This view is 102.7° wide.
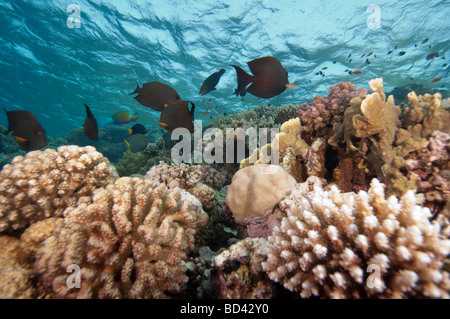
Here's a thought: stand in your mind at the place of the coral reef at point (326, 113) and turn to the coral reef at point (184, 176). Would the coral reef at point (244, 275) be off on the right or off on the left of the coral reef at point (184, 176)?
left

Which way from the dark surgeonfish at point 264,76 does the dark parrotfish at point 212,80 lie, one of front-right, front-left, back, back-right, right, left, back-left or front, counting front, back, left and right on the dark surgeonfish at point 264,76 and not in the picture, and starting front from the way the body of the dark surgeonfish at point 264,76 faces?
back-left

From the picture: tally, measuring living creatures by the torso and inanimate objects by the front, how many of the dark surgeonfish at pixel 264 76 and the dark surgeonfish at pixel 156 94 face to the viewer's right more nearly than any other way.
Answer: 2

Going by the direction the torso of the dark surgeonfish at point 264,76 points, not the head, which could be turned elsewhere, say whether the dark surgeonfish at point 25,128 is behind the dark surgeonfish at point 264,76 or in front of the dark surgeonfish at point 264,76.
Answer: behind

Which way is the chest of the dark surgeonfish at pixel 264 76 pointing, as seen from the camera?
to the viewer's right

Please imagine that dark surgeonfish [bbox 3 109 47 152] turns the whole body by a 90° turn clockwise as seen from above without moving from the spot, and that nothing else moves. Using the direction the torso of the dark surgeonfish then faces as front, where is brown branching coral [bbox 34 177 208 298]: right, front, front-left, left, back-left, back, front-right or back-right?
front

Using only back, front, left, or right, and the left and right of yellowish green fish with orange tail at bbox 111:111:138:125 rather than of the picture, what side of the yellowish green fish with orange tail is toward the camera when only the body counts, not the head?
left

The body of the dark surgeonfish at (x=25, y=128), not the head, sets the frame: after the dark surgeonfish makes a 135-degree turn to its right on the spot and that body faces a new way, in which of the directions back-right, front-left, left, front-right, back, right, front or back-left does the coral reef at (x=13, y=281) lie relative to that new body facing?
front-left

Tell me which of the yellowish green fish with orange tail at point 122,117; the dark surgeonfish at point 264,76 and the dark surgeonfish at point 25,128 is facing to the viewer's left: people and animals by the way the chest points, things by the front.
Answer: the yellowish green fish with orange tail at point 122,117

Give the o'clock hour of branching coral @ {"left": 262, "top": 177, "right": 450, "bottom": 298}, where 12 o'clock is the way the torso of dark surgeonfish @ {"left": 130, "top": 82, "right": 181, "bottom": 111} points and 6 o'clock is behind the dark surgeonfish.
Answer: The branching coral is roughly at 2 o'clock from the dark surgeonfish.

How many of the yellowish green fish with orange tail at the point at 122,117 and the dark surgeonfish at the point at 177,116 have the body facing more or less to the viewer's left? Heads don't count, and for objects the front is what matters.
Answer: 2

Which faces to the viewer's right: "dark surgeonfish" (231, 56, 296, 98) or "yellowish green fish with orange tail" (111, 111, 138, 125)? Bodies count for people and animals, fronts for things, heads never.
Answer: "dark surgeonfish" (231, 56, 296, 98)

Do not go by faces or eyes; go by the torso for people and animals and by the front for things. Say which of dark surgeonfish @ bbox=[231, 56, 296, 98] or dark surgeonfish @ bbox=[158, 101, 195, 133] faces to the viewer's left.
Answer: dark surgeonfish @ bbox=[158, 101, 195, 133]

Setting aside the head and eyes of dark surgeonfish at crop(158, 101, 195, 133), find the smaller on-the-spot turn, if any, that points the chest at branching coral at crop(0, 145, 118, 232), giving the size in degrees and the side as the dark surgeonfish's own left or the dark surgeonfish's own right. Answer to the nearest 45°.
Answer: approximately 45° to the dark surgeonfish's own left

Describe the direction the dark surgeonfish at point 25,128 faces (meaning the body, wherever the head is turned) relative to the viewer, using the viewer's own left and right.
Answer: facing to the right of the viewer
